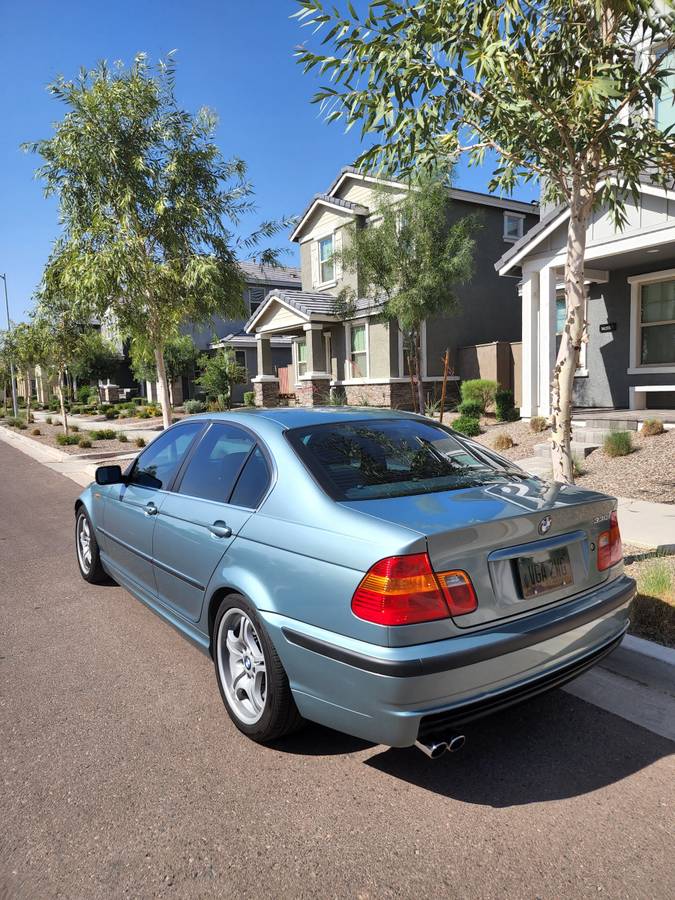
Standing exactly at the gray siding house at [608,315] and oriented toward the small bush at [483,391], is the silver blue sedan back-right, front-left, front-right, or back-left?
back-left

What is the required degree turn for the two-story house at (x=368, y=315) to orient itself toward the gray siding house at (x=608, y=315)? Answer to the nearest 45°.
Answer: approximately 90° to its left

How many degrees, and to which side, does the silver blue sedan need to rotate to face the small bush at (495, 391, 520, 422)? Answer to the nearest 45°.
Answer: approximately 45° to its right

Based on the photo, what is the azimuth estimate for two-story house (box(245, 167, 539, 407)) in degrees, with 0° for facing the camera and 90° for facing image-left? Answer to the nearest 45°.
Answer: approximately 45°

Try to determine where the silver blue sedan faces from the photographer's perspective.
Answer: facing away from the viewer and to the left of the viewer

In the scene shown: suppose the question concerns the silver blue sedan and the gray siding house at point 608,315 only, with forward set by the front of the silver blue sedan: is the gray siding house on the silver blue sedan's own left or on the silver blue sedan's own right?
on the silver blue sedan's own right

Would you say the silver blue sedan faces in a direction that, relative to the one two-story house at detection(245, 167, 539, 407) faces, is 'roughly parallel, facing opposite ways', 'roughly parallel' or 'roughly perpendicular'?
roughly perpendicular

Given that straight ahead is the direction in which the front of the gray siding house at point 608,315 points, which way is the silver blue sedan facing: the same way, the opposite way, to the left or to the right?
to the right

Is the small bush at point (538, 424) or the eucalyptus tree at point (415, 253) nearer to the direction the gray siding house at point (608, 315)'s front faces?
the small bush

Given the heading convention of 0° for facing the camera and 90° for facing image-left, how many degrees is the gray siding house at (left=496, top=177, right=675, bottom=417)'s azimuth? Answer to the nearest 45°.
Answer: approximately 45°
